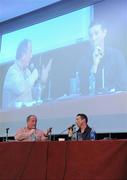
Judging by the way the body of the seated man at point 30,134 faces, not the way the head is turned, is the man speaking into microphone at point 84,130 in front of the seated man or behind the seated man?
in front

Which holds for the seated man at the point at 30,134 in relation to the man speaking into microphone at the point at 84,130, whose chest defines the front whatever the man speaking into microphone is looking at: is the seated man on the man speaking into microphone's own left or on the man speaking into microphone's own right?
on the man speaking into microphone's own right

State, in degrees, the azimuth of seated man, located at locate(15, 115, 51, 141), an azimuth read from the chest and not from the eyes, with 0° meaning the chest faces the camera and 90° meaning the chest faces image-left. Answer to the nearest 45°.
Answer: approximately 315°

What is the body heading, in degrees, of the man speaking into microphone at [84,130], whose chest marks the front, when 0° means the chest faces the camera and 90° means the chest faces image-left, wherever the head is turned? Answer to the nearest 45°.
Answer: approximately 45°

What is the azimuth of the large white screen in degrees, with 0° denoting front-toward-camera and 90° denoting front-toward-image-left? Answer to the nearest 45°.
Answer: approximately 45°
